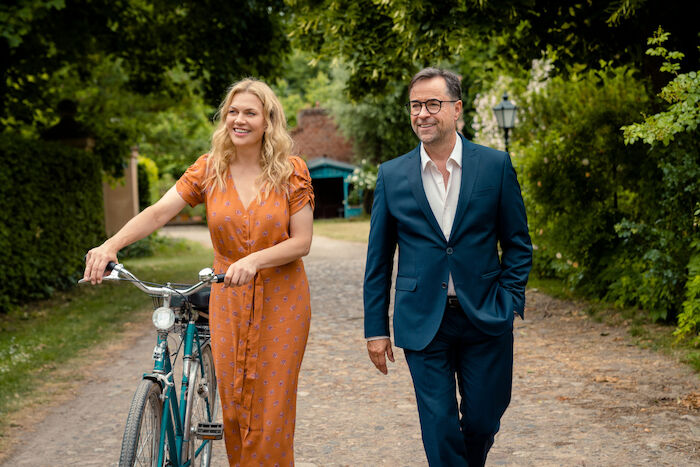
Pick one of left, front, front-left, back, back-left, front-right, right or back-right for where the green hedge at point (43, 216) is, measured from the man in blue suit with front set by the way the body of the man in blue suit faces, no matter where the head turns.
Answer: back-right

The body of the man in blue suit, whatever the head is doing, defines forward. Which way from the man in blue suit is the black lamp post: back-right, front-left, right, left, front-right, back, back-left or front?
back

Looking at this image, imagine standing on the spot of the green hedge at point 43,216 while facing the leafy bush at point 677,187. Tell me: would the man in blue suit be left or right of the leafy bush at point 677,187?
right

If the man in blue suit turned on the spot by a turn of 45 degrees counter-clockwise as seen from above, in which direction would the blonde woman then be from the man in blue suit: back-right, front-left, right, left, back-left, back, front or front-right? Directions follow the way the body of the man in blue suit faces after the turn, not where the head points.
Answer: back-right

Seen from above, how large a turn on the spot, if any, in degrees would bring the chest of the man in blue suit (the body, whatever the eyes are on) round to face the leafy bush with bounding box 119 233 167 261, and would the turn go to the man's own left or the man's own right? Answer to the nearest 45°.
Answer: approximately 135° to the man's own right

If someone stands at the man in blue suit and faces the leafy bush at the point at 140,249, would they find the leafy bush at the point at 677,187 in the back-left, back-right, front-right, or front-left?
front-right

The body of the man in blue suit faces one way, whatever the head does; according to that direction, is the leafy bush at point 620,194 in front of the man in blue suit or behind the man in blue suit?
behind

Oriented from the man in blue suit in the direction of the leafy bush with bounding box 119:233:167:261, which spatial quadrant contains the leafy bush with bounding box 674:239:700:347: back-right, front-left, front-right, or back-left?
front-right

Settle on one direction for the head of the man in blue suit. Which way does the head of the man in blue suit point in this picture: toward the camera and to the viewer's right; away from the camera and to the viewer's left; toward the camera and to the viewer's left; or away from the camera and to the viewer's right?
toward the camera and to the viewer's left

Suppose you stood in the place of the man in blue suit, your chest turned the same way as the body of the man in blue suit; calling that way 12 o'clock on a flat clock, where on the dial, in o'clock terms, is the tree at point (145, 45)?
The tree is roughly at 5 o'clock from the man in blue suit.

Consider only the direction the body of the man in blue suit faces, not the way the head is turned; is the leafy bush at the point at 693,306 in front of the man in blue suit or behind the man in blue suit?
behind

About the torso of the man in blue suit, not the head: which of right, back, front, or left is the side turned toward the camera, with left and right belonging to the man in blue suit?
front
